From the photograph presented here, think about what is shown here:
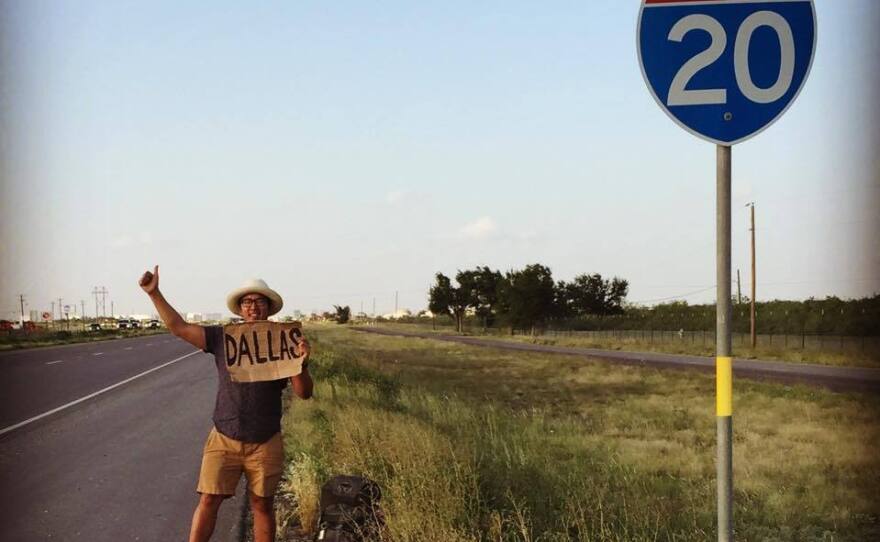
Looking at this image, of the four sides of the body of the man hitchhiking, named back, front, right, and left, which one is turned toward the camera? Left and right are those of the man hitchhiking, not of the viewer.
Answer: front

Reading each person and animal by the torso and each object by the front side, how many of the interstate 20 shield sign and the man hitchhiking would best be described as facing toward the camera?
2

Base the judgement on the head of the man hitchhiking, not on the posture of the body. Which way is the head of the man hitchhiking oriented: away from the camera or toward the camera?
toward the camera

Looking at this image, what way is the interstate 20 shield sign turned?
toward the camera

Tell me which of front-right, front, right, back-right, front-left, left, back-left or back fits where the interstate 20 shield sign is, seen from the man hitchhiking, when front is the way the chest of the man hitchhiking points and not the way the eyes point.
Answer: front-left
